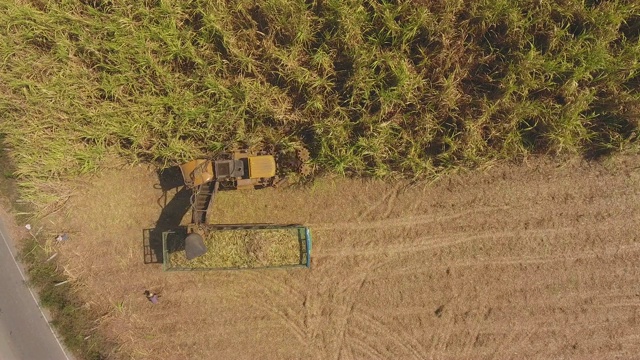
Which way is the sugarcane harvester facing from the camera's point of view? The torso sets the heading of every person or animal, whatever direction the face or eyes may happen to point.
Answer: to the viewer's right
